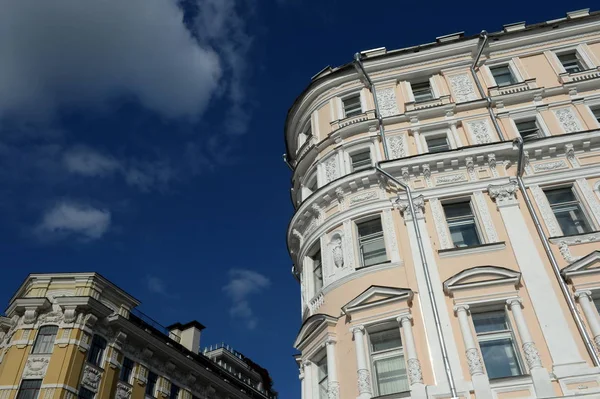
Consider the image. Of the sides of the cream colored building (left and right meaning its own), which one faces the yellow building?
right

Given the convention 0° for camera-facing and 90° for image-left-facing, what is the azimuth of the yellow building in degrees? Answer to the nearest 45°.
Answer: approximately 315°

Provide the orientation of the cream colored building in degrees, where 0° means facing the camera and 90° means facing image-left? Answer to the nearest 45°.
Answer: approximately 0°
